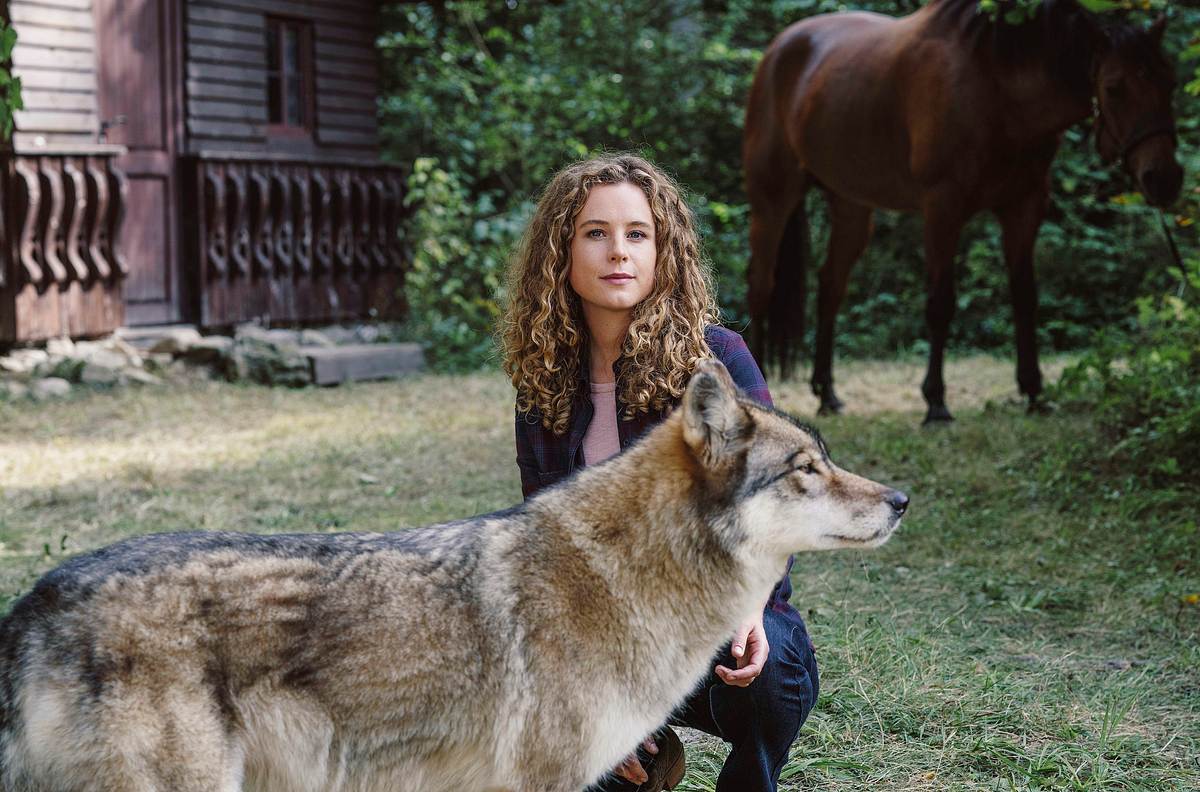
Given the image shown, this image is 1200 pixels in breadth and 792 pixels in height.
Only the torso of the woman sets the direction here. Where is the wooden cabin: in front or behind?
behind

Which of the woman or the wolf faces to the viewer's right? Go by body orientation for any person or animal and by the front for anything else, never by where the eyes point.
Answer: the wolf

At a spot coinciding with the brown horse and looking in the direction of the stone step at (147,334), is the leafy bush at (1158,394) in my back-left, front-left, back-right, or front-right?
back-left

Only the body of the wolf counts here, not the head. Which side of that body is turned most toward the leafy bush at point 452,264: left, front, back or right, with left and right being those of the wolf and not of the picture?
left

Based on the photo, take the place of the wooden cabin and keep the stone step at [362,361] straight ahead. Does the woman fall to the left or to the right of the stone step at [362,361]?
right

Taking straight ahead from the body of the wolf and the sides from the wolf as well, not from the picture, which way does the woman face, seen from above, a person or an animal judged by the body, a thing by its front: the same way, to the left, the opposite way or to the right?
to the right

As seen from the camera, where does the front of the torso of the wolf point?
to the viewer's right

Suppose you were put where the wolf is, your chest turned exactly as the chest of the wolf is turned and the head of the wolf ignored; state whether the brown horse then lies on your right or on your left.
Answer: on your left

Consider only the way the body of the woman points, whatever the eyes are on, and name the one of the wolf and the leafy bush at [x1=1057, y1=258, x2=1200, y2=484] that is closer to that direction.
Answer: the wolf

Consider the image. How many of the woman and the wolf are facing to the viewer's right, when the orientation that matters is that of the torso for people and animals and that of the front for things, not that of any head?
1

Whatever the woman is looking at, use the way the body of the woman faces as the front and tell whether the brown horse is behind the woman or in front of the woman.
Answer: behind

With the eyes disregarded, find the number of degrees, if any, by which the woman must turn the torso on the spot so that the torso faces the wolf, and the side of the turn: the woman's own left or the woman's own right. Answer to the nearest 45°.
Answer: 0° — they already face it

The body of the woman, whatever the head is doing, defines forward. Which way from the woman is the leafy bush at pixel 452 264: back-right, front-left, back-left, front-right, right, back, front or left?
back
